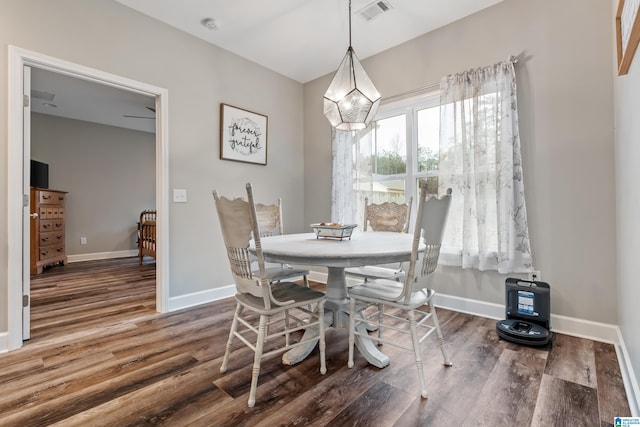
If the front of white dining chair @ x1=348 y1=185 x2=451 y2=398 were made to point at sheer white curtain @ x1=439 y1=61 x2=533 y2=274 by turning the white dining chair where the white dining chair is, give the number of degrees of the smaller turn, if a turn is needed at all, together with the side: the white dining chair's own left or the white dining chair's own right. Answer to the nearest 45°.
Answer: approximately 90° to the white dining chair's own right

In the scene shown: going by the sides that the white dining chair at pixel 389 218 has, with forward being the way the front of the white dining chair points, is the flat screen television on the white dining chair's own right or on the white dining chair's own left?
on the white dining chair's own right

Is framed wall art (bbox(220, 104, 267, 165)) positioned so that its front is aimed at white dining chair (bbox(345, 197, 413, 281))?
yes

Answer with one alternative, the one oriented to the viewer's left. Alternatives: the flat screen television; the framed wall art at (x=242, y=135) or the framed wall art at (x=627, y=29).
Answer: the framed wall art at (x=627, y=29)

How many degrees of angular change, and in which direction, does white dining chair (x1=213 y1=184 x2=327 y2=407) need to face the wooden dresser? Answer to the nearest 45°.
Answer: approximately 90° to its left

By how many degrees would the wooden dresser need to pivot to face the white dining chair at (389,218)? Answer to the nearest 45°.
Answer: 0° — it already faces it

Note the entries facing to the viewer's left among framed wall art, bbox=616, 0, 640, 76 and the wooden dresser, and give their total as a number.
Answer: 1

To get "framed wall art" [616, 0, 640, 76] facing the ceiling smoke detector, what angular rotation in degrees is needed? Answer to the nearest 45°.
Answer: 0° — it already faces it

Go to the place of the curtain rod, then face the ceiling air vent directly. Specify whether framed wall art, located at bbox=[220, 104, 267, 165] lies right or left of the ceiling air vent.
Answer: right

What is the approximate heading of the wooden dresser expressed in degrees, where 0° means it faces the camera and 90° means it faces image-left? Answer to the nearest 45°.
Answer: approximately 315°

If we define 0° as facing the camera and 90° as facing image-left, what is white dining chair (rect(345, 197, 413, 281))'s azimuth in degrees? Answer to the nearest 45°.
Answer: approximately 45°

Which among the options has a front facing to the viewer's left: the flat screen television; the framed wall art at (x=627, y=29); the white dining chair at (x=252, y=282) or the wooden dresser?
the framed wall art

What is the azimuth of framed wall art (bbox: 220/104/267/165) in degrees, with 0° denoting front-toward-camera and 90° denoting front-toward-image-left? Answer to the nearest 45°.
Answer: approximately 315°

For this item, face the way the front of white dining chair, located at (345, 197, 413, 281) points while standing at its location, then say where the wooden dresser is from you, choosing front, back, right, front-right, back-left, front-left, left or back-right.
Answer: front-right

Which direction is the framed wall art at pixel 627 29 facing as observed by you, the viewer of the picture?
facing to the left of the viewer

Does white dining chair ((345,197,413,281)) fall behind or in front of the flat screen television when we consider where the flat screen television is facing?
in front

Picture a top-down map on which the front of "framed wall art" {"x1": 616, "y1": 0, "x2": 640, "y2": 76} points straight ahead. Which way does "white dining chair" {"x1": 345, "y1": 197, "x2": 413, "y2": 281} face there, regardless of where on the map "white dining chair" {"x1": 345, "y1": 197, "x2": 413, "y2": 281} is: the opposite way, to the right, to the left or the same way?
to the left

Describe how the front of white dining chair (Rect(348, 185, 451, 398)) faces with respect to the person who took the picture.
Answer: facing away from the viewer and to the left of the viewer
